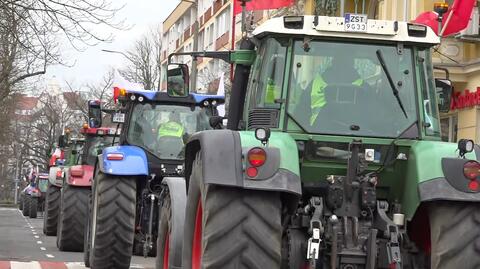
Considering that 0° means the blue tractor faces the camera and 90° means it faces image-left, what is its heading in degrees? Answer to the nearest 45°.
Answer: approximately 180°

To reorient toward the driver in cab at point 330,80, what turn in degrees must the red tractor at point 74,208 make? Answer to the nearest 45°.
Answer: approximately 180°

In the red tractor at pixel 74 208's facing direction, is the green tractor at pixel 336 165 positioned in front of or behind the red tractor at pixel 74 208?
behind

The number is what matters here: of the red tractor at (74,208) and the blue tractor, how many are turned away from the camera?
2

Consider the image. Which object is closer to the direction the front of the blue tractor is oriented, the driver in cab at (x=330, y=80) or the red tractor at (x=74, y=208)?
the red tractor

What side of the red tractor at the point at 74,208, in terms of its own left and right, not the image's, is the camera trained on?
back

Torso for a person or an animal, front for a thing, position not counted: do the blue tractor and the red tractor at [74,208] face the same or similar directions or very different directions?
same or similar directions
